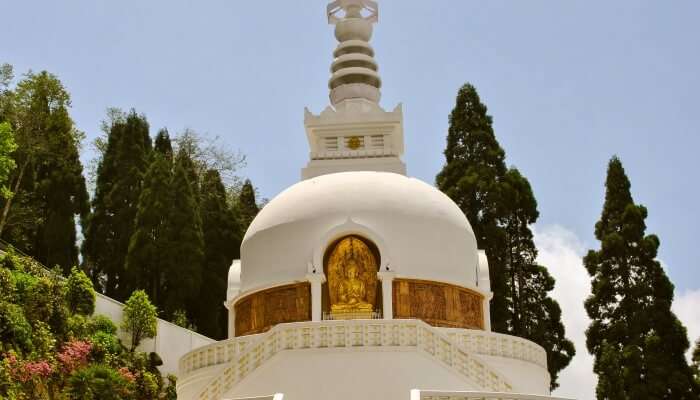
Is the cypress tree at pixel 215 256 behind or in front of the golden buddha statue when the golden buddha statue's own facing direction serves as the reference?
behind

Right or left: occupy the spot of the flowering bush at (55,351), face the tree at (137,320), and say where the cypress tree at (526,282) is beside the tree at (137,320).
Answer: right

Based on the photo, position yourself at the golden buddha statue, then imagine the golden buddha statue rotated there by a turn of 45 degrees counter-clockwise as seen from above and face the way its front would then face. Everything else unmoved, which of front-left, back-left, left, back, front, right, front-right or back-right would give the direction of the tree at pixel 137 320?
back

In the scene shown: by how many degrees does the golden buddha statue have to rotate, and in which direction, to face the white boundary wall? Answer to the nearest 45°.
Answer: approximately 135° to its right

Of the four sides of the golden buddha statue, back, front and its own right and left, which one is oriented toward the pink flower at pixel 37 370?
right

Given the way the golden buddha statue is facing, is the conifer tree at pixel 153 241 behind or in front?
behind

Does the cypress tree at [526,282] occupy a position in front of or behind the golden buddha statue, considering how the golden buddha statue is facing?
behind

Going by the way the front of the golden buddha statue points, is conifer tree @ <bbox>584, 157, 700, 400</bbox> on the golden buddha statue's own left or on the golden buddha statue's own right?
on the golden buddha statue's own left

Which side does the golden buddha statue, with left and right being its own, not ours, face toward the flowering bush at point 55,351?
right

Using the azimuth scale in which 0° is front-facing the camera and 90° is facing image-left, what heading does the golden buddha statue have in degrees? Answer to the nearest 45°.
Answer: approximately 0°
